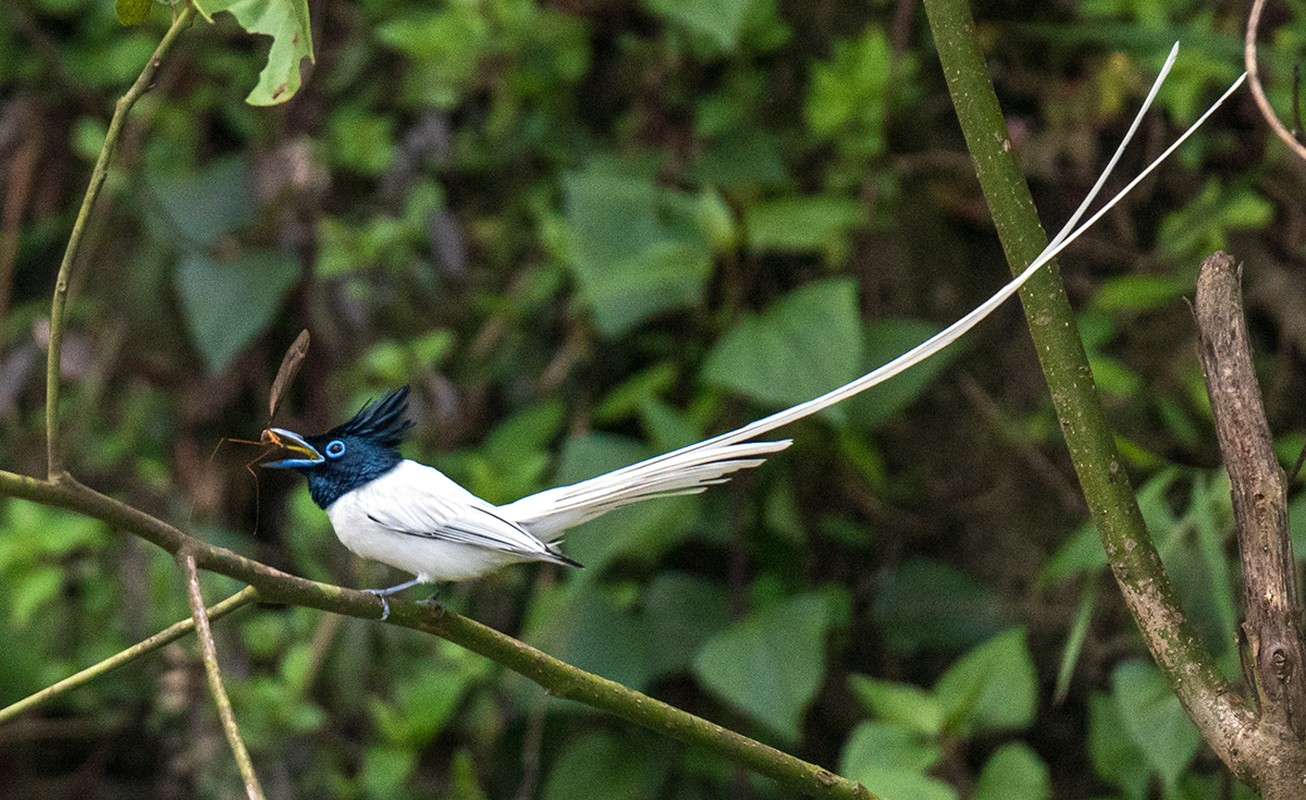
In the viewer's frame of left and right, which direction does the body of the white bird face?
facing to the left of the viewer

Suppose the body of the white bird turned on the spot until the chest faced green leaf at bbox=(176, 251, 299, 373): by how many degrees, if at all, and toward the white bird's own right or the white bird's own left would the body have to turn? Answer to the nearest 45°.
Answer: approximately 45° to the white bird's own right

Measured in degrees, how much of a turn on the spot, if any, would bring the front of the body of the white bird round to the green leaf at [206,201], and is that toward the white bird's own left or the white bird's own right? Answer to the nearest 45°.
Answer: approximately 45° to the white bird's own right

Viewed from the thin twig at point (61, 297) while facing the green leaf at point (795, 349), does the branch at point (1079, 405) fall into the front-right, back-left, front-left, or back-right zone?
front-right
